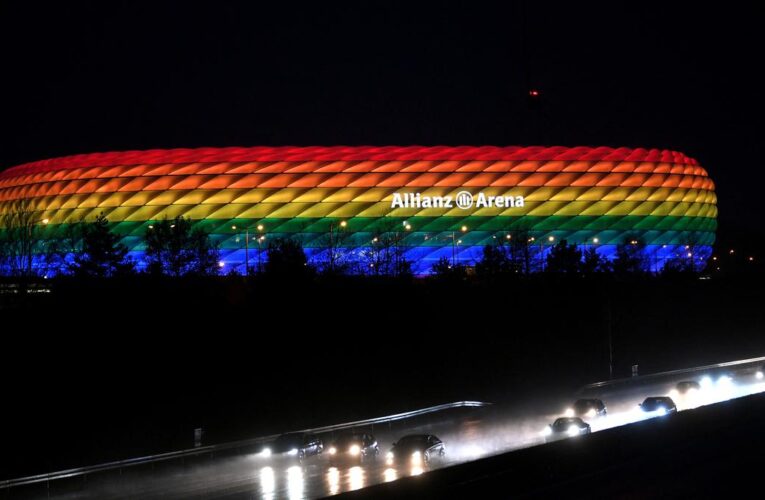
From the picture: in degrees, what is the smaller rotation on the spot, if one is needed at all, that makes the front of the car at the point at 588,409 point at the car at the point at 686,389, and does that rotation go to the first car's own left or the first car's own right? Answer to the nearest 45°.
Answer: approximately 180°

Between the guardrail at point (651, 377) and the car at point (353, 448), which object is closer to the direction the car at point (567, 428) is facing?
the car

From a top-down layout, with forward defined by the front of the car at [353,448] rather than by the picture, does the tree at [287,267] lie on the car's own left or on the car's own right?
on the car's own right

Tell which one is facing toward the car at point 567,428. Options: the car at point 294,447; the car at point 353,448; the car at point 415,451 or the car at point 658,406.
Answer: the car at point 658,406

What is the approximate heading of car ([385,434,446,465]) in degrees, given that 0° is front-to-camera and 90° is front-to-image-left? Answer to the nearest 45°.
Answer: approximately 45°

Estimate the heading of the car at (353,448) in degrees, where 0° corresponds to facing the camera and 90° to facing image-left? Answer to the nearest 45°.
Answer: approximately 45°

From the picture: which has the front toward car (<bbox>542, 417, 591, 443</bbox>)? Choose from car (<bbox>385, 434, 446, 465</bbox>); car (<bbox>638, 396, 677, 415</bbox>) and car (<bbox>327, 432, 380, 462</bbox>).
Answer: car (<bbox>638, 396, 677, 415</bbox>)

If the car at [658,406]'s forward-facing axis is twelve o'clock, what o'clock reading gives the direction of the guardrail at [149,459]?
The guardrail is roughly at 12 o'clock from the car.

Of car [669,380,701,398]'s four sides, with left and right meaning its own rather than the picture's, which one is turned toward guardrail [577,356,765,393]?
right

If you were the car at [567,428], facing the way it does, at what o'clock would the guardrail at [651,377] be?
The guardrail is roughly at 5 o'clock from the car.

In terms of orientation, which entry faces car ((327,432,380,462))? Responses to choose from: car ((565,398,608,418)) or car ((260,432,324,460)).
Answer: car ((565,398,608,418))

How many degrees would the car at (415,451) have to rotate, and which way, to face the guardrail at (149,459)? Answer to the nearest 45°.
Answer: approximately 45° to its right

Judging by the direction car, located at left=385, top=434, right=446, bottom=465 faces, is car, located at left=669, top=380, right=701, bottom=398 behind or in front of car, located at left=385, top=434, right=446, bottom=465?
behind
